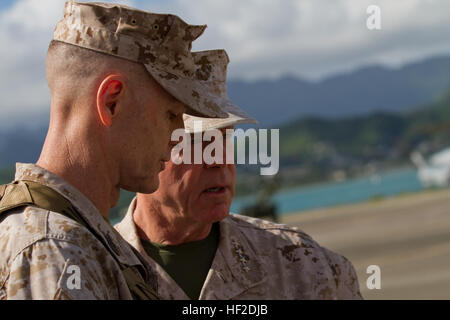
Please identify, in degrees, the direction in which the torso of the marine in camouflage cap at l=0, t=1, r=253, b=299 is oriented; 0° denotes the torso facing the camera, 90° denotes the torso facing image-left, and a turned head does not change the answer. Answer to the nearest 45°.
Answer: approximately 270°
